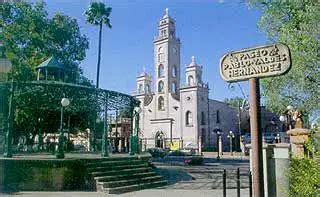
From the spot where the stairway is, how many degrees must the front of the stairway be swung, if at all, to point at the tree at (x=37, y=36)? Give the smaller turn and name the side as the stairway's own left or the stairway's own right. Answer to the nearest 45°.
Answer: approximately 180°

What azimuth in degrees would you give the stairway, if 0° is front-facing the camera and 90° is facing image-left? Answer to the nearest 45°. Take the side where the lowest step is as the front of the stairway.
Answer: approximately 315°

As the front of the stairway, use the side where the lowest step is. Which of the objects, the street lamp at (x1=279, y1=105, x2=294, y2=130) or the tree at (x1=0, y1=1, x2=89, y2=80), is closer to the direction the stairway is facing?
the street lamp

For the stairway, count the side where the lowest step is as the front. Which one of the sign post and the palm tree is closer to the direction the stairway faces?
the sign post

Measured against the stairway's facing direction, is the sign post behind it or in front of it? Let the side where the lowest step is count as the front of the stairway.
in front

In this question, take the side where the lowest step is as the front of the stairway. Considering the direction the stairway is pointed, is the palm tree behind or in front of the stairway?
behind
